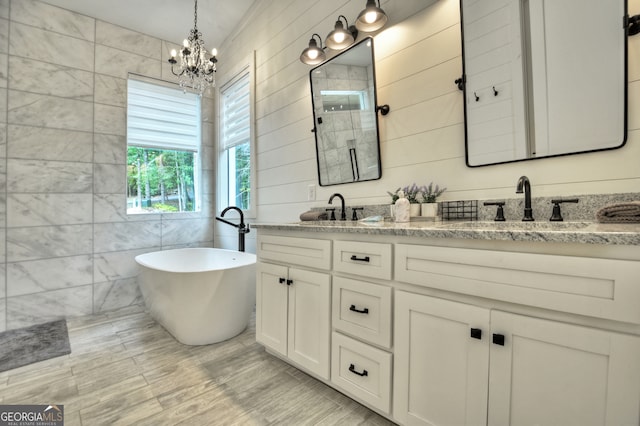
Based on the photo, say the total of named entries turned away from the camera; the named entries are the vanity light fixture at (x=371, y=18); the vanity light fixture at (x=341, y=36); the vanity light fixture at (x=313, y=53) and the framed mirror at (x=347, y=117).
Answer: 0

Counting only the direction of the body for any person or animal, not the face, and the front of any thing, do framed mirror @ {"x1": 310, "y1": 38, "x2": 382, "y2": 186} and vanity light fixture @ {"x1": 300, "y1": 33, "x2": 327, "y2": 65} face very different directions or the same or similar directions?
same or similar directions

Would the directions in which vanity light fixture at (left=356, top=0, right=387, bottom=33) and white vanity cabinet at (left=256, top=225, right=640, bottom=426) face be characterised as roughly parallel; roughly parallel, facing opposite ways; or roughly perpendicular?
roughly parallel

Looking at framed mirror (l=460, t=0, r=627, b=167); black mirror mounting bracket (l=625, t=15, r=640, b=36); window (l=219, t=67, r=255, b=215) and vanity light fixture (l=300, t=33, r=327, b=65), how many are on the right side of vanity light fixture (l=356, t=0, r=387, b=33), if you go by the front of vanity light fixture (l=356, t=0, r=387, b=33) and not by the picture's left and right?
2

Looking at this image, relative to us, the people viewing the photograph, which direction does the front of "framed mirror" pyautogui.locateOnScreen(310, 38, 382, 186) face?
facing the viewer and to the left of the viewer

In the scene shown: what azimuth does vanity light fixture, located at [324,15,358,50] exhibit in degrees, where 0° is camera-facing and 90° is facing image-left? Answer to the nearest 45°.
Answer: approximately 45°

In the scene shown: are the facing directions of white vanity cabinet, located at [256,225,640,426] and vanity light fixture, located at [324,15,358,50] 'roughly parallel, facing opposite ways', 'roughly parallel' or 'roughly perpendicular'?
roughly parallel

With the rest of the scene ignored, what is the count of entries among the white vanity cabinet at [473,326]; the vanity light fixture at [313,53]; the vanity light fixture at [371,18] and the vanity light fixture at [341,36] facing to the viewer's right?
0

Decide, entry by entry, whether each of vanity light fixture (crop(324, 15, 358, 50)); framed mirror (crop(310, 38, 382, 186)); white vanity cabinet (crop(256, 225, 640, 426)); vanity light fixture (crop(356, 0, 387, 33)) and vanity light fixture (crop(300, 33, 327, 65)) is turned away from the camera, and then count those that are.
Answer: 0

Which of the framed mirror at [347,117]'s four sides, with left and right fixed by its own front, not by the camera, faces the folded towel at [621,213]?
left
